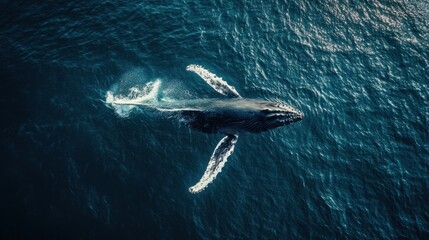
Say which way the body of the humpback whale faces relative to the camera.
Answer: to the viewer's right
